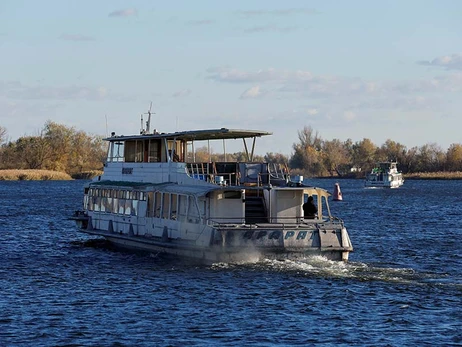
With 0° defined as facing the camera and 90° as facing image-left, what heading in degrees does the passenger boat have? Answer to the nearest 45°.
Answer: approximately 135°
